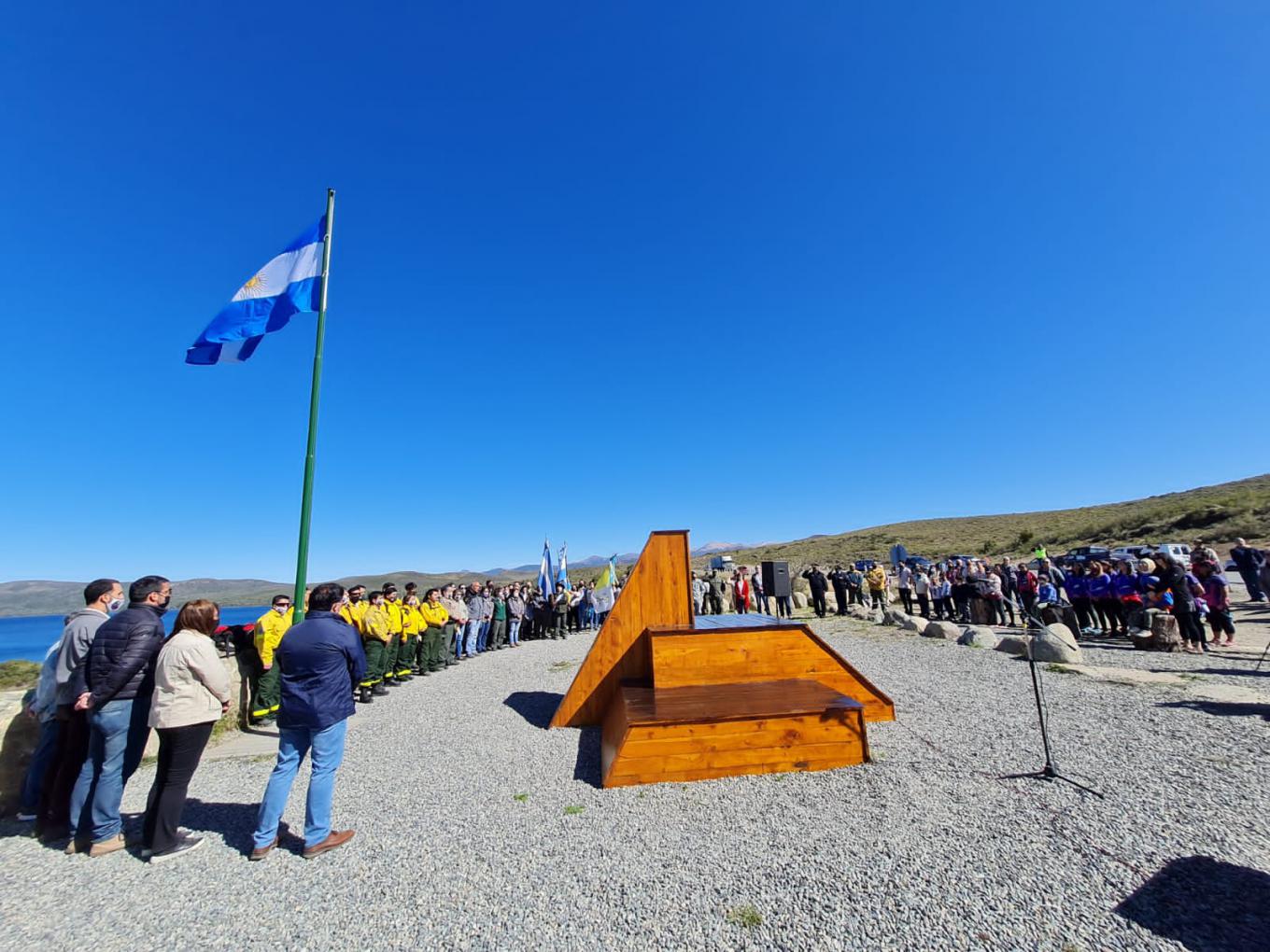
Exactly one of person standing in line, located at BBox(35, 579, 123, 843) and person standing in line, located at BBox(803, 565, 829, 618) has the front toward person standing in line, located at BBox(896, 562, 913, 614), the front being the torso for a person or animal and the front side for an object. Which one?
person standing in line, located at BBox(35, 579, 123, 843)

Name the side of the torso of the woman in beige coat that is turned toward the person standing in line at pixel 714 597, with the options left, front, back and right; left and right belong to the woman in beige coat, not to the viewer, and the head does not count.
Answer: front

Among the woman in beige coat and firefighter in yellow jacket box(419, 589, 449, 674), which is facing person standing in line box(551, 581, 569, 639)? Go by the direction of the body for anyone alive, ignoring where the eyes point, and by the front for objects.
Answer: the woman in beige coat

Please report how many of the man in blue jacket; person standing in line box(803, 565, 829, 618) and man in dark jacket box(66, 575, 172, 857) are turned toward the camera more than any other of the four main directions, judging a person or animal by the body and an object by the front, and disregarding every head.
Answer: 1

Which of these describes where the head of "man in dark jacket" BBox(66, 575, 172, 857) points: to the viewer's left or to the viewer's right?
to the viewer's right

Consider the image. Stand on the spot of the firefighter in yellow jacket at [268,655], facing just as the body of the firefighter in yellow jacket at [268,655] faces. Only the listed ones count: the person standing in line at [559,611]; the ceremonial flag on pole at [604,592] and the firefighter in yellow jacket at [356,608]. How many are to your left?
3

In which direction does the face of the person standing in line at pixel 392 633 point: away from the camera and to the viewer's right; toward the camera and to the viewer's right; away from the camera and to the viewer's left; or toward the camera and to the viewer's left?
toward the camera and to the viewer's right

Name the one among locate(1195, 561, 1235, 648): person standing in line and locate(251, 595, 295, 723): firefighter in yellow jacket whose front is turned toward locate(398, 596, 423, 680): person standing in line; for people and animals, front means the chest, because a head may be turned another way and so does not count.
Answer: locate(1195, 561, 1235, 648): person standing in line

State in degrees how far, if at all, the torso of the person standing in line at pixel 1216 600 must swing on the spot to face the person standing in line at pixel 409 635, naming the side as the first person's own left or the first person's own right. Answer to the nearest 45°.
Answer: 0° — they already face them

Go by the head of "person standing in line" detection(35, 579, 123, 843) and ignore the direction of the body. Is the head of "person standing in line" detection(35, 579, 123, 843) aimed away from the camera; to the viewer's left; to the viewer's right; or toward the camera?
to the viewer's right

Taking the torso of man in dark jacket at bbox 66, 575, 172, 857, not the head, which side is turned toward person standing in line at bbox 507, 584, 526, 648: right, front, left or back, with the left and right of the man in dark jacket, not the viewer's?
front

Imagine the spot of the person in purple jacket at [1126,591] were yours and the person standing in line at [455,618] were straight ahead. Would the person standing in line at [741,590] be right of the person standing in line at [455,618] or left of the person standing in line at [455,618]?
right

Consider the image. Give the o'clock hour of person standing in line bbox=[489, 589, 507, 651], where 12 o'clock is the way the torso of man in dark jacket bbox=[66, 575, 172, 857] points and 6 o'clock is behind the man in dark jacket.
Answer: The person standing in line is roughly at 12 o'clock from the man in dark jacket.

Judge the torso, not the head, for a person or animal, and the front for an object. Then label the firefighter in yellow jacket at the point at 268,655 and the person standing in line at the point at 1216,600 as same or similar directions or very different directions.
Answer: very different directions

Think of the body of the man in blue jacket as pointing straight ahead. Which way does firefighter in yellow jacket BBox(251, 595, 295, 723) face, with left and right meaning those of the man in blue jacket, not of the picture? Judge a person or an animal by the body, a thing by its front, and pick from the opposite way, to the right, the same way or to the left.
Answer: to the right

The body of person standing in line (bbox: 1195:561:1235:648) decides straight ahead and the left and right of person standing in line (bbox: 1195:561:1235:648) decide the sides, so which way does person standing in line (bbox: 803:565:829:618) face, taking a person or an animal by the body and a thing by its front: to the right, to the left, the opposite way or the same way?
to the left

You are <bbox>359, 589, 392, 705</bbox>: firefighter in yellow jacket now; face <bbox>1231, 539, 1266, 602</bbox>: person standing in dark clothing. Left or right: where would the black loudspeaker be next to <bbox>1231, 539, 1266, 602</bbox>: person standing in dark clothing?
left
